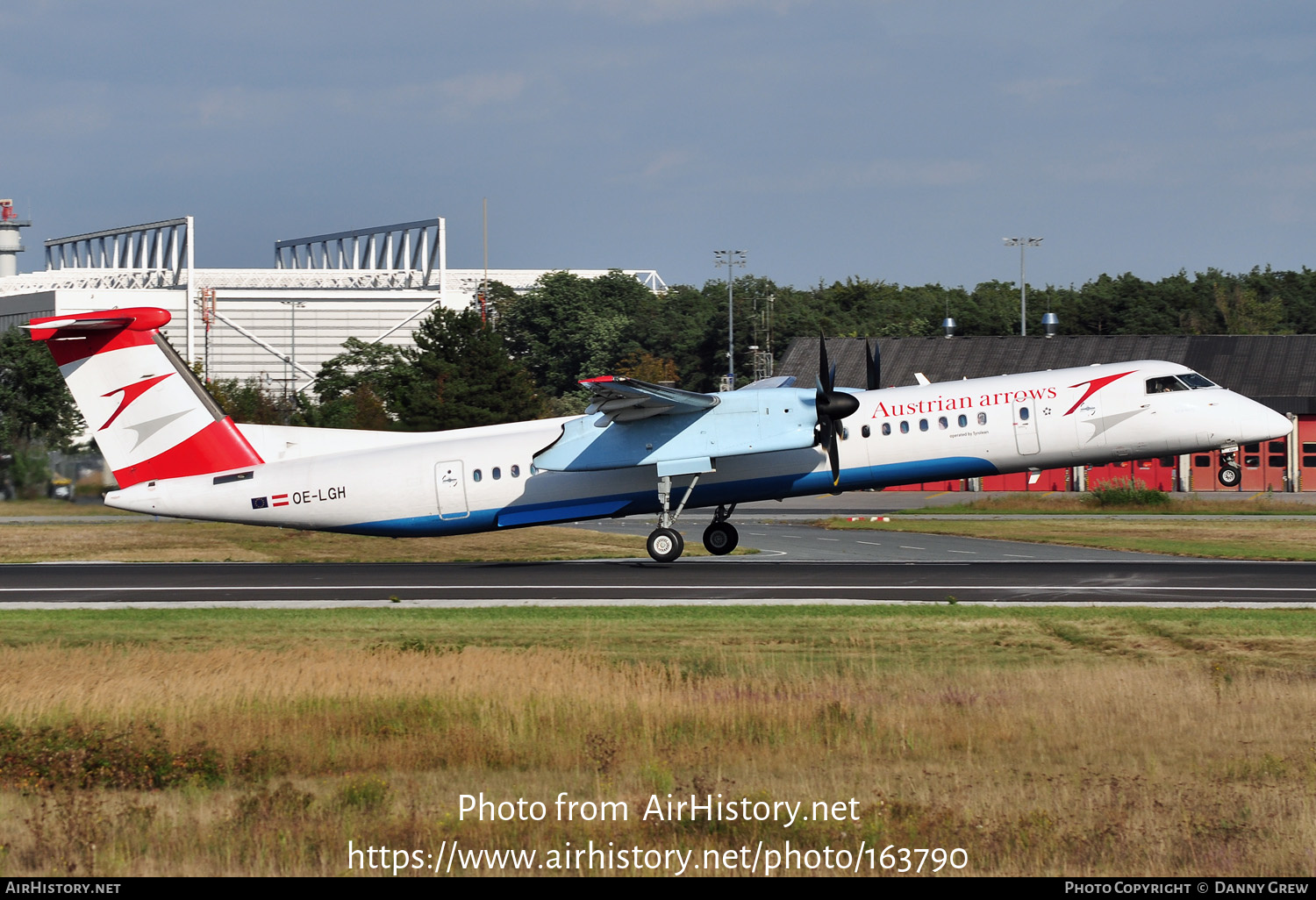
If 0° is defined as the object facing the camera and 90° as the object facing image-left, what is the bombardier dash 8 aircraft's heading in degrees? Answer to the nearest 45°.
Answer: approximately 270°
